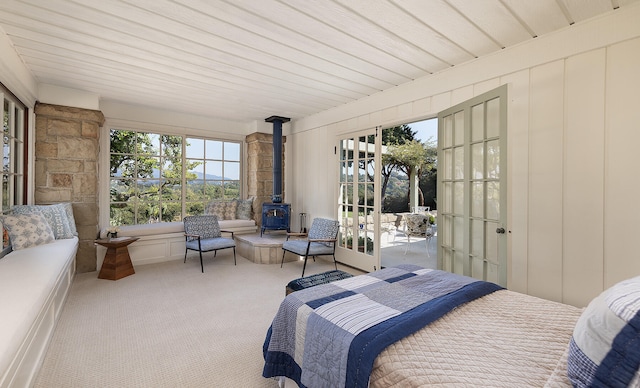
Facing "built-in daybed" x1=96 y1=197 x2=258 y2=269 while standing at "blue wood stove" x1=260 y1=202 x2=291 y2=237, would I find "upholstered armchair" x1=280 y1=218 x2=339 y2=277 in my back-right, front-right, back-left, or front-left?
back-left

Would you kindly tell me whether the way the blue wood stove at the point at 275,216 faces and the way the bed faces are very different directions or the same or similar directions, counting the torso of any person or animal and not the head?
very different directions

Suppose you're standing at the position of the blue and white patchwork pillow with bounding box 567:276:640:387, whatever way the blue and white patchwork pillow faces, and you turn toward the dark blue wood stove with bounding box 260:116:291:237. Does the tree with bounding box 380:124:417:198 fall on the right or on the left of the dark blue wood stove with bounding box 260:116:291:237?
right

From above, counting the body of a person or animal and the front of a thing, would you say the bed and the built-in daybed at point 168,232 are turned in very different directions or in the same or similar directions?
very different directions

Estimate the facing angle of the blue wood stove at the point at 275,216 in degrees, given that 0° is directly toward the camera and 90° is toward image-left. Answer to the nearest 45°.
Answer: approximately 0°

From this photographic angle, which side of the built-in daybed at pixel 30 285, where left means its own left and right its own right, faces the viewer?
right

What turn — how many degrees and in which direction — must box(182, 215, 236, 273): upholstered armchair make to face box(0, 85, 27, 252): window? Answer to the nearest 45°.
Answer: approximately 135° to its right

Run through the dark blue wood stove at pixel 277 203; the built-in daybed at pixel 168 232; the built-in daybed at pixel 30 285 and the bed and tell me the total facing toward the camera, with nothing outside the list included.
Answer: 2
